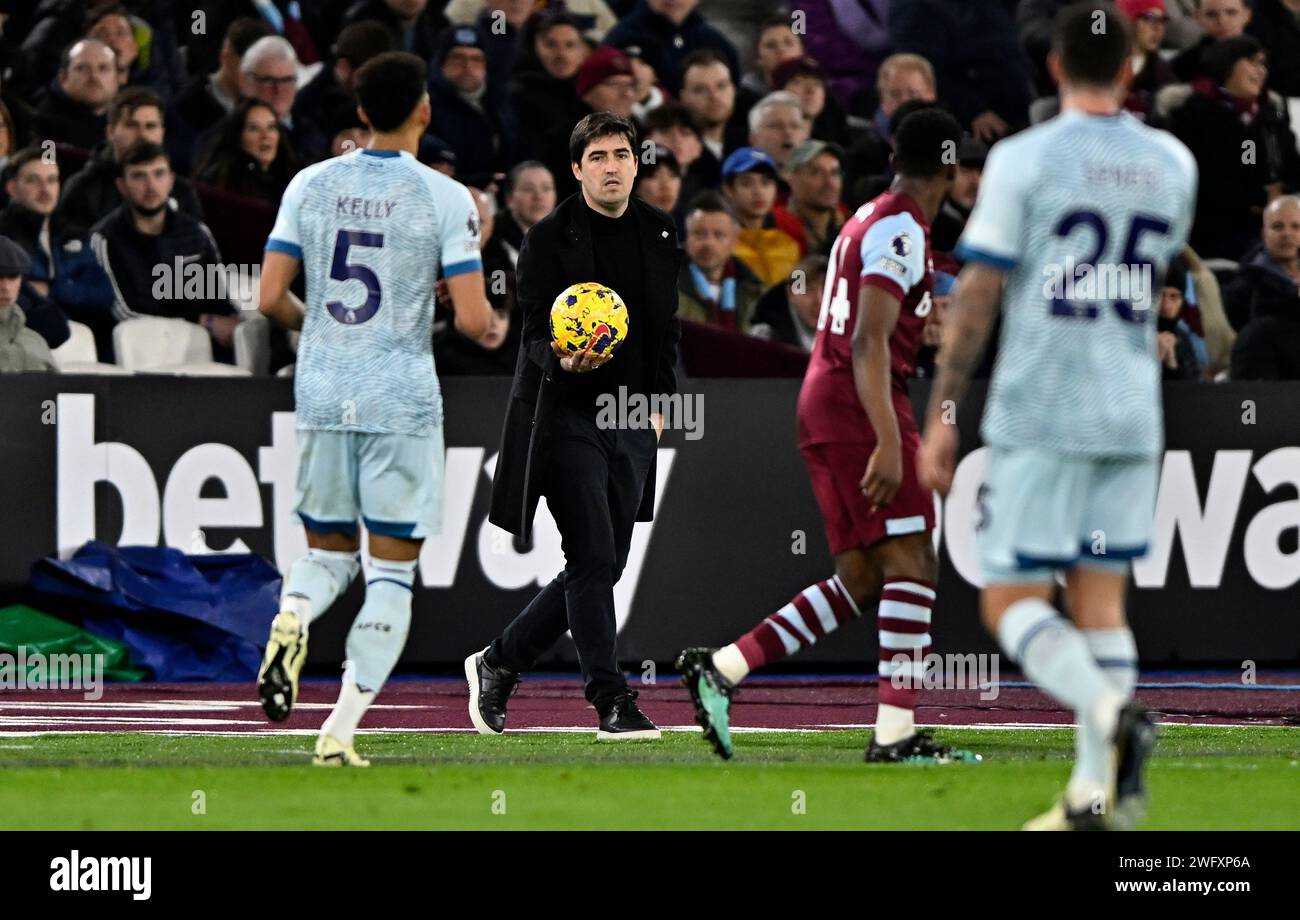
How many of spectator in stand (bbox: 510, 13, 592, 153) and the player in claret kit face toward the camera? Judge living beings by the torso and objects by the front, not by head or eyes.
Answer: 1

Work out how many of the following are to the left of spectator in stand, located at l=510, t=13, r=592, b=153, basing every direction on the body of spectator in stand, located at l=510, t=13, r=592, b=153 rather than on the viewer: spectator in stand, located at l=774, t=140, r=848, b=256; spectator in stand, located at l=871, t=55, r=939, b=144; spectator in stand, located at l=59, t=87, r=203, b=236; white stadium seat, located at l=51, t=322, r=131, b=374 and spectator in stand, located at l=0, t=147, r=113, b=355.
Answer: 2

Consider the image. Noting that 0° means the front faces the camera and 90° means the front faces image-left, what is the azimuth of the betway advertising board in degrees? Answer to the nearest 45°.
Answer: approximately 0°

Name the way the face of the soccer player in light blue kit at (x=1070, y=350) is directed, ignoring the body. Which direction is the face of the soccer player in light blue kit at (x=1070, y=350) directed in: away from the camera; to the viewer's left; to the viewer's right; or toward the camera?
away from the camera

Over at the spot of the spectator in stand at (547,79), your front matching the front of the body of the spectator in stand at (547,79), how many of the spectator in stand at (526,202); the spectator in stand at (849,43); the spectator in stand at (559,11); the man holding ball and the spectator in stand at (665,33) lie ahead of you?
2

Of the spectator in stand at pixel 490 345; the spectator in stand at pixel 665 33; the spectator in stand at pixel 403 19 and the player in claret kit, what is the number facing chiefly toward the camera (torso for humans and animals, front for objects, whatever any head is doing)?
3

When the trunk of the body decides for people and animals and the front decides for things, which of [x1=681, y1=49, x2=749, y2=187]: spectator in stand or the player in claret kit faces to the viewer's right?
the player in claret kit

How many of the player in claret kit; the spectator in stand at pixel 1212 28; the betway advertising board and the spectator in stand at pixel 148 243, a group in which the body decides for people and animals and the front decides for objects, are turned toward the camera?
3

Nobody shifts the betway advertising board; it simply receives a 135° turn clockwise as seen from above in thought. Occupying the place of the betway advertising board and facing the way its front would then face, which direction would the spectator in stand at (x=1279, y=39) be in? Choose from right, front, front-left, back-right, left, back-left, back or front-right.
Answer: right
